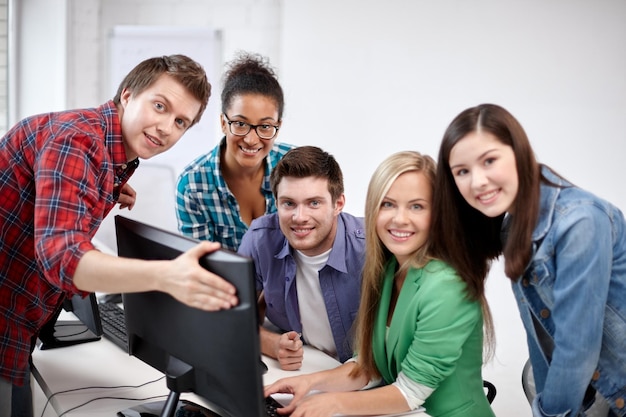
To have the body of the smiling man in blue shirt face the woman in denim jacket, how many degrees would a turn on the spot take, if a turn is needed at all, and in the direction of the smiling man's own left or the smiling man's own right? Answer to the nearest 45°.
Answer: approximately 45° to the smiling man's own left

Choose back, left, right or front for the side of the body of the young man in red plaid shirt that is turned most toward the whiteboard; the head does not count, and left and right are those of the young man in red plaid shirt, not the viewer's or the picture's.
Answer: left

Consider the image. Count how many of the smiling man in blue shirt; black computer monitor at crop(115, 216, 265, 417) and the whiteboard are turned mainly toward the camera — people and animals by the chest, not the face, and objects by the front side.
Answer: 2

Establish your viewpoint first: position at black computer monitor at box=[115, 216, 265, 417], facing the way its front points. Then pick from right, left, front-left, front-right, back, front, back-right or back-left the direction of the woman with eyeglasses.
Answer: front-left

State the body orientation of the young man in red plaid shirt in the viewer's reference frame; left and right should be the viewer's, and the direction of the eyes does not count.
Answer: facing to the right of the viewer

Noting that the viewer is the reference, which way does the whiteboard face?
facing the viewer

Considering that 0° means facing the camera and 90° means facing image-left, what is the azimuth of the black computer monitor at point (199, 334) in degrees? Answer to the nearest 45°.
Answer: approximately 225°

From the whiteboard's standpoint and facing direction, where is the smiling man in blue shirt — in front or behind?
in front

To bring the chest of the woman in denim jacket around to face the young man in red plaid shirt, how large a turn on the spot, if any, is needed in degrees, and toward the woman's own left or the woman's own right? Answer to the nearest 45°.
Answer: approximately 45° to the woman's own right

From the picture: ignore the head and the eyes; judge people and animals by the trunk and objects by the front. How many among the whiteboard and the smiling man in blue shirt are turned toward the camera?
2

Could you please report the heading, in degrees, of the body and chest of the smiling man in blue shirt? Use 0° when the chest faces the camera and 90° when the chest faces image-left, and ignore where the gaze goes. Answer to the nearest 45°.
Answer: approximately 0°

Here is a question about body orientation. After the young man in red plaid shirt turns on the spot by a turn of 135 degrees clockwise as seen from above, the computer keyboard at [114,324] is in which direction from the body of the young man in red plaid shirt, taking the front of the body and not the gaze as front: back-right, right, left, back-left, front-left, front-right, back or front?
back-right
